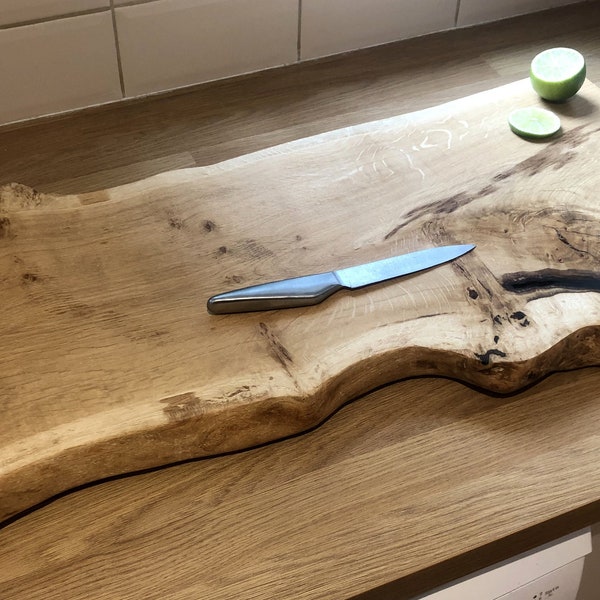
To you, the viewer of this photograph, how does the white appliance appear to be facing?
facing the viewer and to the right of the viewer
